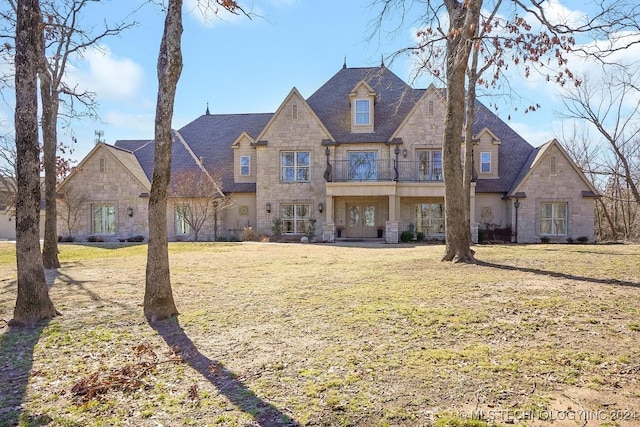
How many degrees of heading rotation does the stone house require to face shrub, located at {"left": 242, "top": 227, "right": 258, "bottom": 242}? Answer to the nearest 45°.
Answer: approximately 90° to its right

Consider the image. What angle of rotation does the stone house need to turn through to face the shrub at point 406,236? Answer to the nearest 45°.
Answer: approximately 45° to its left
